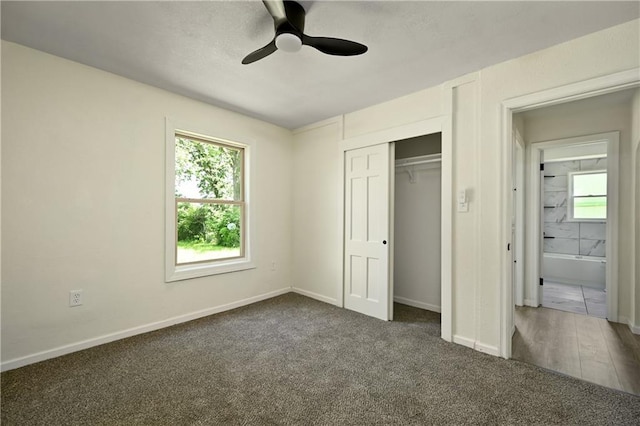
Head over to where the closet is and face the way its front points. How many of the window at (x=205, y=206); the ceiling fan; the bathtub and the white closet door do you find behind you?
1

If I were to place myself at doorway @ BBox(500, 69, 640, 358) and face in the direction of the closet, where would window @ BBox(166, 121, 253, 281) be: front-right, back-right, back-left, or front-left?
front-left

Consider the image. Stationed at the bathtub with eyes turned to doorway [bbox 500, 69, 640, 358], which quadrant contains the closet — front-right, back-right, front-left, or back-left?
front-right

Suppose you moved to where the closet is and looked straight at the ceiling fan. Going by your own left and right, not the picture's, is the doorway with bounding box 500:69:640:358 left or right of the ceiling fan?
left

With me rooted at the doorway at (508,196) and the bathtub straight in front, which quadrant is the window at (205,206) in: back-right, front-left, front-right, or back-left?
back-left

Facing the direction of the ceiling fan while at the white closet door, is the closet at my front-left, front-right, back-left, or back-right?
back-left

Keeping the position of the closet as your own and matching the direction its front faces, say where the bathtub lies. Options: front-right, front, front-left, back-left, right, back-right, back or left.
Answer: back

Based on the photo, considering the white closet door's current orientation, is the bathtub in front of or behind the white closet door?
behind

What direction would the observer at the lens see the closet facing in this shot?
facing the viewer and to the left of the viewer

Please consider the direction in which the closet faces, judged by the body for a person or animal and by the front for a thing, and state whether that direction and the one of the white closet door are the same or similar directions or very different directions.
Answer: same or similar directions

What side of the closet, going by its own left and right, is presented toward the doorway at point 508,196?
left

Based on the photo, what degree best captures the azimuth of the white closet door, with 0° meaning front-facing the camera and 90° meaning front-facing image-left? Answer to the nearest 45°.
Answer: approximately 45°

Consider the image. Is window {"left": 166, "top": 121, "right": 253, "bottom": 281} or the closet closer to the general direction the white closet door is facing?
the window

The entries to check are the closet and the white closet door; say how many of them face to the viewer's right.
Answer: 0
